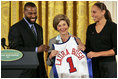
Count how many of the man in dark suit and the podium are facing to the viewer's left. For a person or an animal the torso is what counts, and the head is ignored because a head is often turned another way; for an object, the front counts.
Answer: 0

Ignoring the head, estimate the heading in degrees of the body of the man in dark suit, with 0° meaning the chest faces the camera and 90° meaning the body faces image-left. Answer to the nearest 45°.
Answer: approximately 315°

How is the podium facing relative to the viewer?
toward the camera
